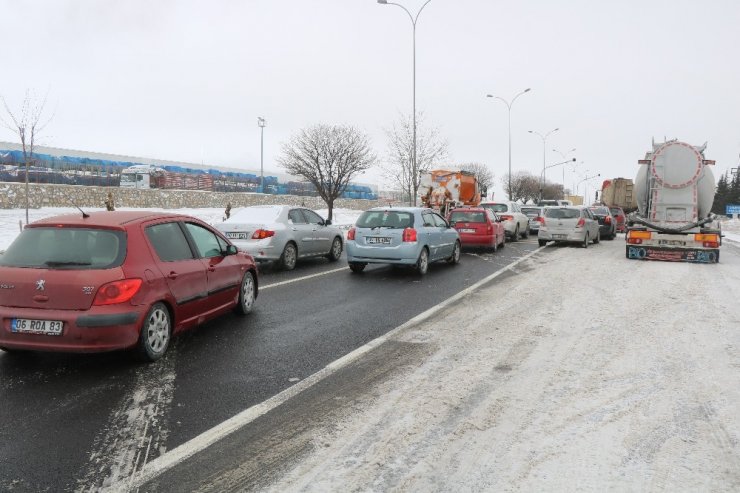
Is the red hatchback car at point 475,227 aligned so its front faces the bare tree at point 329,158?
no

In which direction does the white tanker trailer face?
away from the camera

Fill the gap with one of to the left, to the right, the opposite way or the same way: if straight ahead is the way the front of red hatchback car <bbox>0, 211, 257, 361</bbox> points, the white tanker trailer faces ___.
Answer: the same way

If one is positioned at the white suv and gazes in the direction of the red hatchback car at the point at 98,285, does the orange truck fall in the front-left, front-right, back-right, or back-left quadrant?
back-right

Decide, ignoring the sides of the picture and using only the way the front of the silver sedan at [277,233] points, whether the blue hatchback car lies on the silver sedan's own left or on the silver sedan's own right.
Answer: on the silver sedan's own right

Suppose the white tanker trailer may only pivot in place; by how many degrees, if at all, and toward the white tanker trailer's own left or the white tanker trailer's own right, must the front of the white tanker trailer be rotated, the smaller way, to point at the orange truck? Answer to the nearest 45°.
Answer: approximately 45° to the white tanker trailer's own left

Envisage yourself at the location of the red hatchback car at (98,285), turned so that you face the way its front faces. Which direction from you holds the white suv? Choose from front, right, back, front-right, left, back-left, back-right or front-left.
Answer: front

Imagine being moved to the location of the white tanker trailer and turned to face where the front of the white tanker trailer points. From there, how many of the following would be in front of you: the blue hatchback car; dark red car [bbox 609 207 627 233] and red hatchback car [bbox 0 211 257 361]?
1

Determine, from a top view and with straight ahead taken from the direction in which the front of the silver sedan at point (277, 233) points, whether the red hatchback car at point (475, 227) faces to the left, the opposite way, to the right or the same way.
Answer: the same way

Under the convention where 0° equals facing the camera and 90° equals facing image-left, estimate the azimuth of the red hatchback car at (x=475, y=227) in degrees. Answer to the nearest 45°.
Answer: approximately 225°

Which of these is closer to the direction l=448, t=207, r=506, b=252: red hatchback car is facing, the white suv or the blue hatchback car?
the white suv

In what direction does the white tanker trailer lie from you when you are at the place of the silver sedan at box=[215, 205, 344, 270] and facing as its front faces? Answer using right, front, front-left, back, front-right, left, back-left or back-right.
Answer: front-right

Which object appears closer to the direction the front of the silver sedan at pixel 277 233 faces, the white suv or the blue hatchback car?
the white suv

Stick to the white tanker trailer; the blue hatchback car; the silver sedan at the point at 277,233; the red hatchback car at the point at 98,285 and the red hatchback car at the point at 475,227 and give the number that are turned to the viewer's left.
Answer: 0

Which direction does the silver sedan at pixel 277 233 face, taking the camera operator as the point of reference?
facing away from the viewer and to the right of the viewer

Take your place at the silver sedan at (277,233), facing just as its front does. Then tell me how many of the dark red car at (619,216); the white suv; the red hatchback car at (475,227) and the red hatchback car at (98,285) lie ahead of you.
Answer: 3

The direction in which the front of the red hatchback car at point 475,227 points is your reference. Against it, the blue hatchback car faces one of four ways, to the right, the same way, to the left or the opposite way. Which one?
the same way

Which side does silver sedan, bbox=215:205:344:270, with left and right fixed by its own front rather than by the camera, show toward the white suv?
front

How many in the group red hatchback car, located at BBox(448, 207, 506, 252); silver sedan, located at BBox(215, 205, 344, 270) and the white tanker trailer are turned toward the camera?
0

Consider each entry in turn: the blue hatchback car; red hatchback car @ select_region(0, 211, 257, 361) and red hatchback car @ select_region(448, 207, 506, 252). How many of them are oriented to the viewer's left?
0

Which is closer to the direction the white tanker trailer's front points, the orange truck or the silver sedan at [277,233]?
the orange truck
